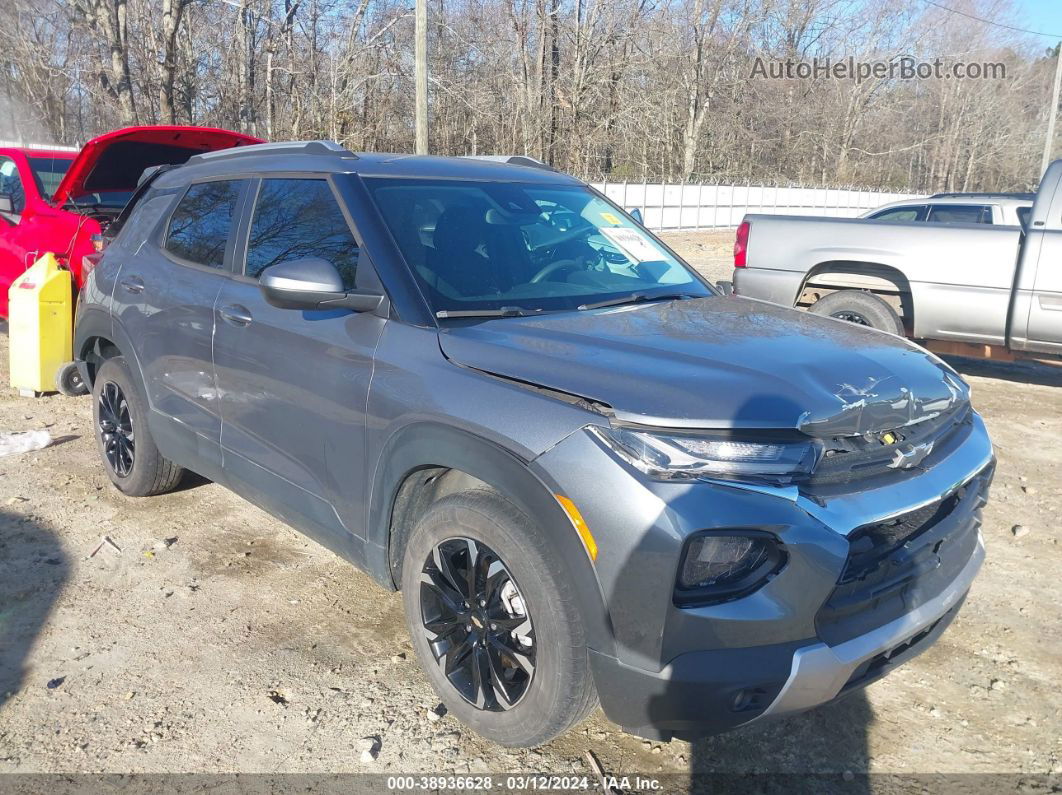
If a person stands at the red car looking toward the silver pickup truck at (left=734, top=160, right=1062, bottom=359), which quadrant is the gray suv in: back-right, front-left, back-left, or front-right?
front-right

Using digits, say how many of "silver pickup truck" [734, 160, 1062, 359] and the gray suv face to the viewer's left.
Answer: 0

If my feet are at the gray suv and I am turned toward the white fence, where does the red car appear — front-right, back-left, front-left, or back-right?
front-left

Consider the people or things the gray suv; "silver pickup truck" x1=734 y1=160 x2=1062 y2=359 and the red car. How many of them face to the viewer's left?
0

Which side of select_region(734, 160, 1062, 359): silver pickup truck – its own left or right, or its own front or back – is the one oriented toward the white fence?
left

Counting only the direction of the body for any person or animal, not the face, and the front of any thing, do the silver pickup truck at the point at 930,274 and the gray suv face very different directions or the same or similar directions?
same or similar directions

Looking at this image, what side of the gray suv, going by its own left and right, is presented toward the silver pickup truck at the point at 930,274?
left

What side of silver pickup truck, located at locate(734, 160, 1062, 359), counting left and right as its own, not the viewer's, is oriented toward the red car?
back

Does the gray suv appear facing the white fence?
no

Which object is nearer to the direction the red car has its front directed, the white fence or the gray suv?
the gray suv

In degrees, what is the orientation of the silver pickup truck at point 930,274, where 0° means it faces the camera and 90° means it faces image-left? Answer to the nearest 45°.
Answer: approximately 270°

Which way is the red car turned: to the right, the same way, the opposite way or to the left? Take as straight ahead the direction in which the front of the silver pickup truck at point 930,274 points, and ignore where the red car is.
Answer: the same way

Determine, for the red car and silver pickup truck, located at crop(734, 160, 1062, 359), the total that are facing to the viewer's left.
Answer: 0

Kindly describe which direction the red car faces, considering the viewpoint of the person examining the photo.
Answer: facing the viewer and to the right of the viewer
